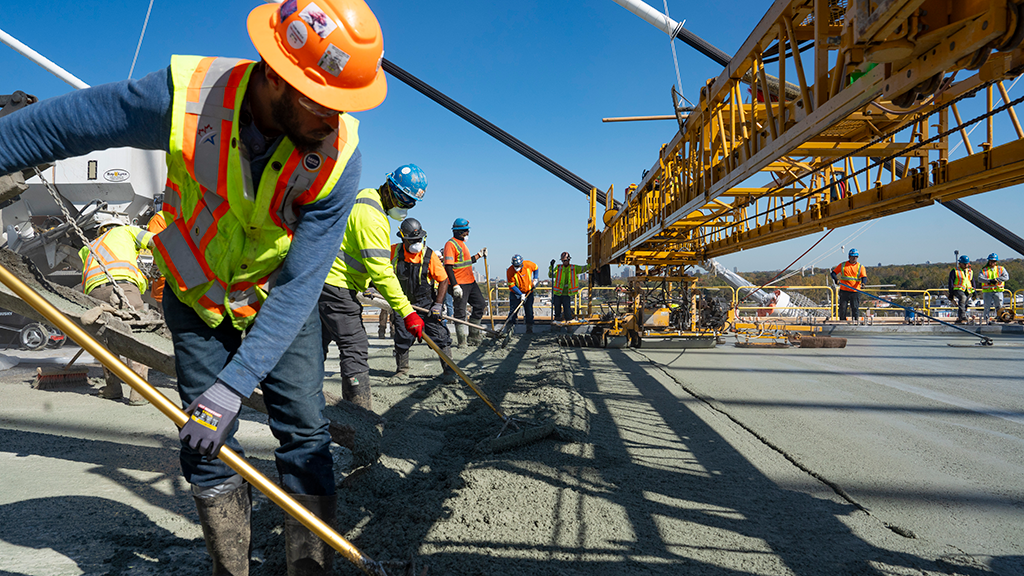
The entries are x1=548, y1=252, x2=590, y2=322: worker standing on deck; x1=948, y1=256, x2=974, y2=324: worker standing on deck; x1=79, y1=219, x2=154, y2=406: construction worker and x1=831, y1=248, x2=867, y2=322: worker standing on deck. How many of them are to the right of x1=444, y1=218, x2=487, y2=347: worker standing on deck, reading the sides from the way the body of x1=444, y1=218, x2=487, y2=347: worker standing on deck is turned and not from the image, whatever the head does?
1

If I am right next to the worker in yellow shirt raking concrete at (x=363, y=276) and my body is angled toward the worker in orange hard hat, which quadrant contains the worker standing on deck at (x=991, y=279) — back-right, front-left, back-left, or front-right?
back-left

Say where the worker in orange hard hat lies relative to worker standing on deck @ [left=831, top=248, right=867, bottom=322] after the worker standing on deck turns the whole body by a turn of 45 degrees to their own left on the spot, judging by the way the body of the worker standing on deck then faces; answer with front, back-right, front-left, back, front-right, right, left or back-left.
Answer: front-right

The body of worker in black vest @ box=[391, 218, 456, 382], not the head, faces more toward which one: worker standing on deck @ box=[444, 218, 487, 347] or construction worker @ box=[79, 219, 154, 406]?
the construction worker

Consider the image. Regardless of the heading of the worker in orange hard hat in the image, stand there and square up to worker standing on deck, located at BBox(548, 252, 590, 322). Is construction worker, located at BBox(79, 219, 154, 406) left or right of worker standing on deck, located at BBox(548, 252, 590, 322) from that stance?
left

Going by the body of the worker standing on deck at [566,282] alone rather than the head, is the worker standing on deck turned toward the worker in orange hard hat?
yes
